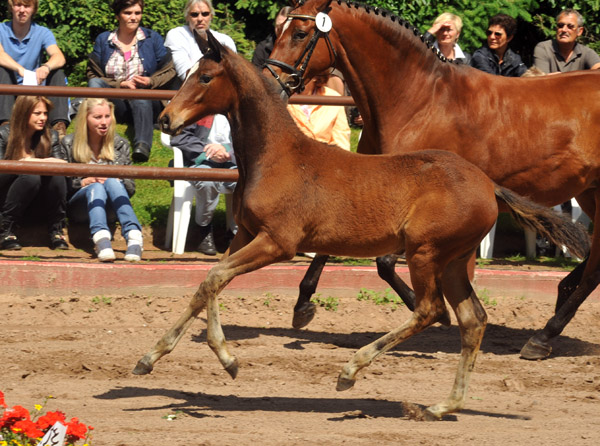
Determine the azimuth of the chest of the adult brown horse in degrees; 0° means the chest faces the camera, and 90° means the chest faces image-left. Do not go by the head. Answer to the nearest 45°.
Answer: approximately 90°

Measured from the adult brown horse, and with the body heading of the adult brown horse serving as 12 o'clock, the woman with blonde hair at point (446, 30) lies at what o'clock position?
The woman with blonde hair is roughly at 3 o'clock from the adult brown horse.

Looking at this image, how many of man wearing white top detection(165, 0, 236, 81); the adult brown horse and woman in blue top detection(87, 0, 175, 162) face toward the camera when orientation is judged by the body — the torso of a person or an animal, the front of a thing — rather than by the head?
2

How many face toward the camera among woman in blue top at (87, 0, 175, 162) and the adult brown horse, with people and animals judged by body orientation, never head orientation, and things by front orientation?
1

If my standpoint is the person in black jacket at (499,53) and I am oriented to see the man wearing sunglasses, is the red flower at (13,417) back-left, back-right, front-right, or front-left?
back-right

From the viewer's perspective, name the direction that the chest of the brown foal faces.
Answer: to the viewer's left

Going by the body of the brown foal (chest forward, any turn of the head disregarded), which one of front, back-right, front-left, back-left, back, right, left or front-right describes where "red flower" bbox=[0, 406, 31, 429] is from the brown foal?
front-left

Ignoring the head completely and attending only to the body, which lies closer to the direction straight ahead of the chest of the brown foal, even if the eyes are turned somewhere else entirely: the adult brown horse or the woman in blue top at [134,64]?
the woman in blue top

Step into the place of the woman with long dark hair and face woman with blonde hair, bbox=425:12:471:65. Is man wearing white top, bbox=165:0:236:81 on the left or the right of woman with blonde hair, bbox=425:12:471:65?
left

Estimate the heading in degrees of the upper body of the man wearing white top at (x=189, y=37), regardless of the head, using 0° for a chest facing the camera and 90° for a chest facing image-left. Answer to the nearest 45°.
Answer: approximately 0°
